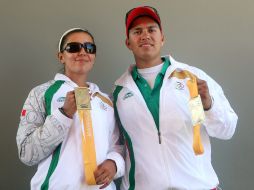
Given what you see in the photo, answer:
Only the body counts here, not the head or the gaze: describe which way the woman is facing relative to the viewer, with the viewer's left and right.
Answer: facing the viewer and to the right of the viewer

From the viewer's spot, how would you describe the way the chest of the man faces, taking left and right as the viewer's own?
facing the viewer

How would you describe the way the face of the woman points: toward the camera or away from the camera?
toward the camera

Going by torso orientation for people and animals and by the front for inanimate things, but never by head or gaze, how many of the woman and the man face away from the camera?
0
